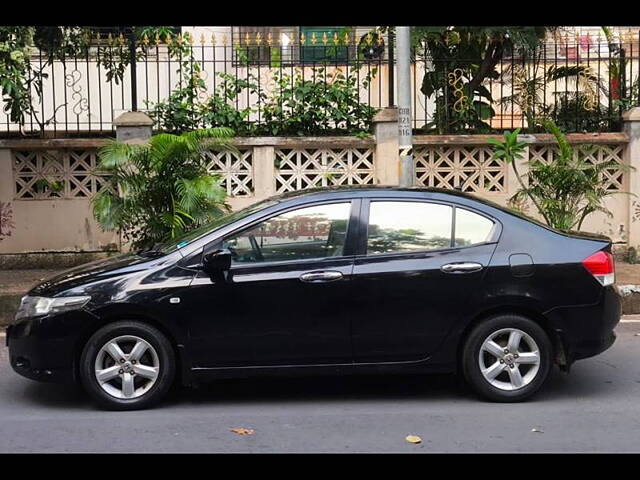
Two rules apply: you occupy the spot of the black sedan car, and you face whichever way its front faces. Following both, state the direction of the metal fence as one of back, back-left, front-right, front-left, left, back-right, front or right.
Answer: right

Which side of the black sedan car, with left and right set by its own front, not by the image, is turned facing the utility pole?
right

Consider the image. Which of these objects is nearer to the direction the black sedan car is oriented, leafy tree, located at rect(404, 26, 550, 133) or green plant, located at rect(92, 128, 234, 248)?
the green plant

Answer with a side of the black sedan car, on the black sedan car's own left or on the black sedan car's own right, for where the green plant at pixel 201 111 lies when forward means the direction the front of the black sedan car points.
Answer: on the black sedan car's own right

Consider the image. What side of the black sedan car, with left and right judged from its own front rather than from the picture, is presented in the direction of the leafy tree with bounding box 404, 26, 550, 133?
right

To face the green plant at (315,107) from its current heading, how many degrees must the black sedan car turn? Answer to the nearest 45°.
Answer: approximately 90° to its right

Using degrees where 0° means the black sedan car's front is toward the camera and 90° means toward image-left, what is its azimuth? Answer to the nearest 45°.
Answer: approximately 90°

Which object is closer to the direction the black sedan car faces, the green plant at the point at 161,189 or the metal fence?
the green plant
